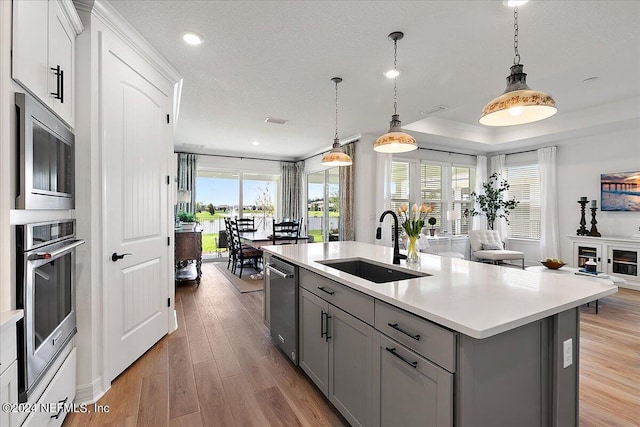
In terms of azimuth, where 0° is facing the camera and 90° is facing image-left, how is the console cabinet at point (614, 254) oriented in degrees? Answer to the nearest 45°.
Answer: approximately 45°

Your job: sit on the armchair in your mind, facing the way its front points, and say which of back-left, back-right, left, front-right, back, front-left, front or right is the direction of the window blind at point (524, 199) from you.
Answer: left

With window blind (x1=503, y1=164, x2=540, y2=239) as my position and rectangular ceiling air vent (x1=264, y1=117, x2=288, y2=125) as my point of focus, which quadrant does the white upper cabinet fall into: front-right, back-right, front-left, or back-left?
front-left

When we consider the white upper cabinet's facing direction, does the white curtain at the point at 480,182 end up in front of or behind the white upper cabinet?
in front

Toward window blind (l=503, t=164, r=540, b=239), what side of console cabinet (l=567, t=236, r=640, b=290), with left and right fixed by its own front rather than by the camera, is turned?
right

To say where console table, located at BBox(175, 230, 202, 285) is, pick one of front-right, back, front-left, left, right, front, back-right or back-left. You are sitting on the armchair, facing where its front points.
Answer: right

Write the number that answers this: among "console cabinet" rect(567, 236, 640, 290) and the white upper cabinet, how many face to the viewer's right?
1

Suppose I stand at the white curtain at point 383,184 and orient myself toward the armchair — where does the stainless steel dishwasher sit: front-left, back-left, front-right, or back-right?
back-right

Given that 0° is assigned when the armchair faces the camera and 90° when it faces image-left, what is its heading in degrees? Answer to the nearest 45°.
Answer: approximately 315°

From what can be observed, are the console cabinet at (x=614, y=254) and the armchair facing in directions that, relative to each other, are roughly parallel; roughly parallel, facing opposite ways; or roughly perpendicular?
roughly perpendicular

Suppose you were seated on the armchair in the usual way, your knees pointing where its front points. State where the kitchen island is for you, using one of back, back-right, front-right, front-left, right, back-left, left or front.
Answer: front-right

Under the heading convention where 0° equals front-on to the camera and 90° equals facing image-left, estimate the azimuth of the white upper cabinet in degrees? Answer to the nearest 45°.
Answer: approximately 270°

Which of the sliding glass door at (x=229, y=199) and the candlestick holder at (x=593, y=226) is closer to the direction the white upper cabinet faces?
the candlestick holder
